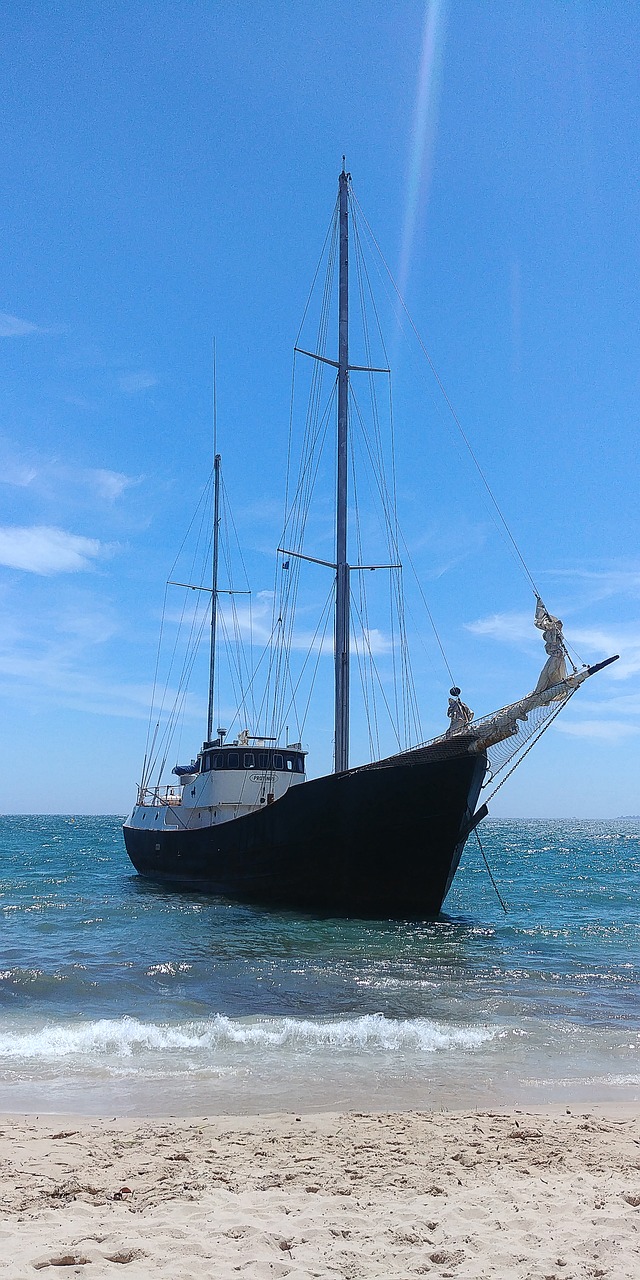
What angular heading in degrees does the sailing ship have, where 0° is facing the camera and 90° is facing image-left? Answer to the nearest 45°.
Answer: approximately 315°
